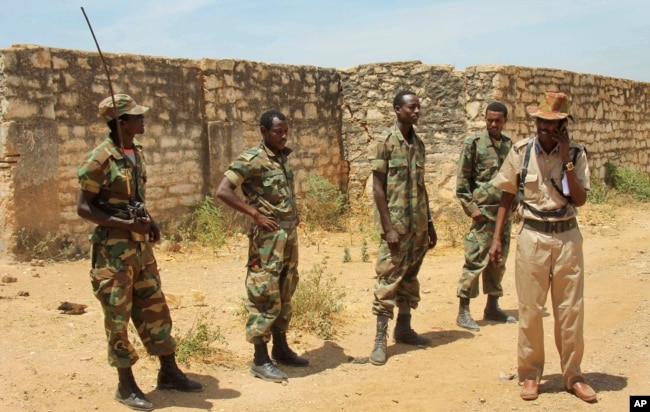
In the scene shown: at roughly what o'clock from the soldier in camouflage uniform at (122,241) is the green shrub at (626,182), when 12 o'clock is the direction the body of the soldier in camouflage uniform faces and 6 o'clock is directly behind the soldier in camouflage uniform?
The green shrub is roughly at 9 o'clock from the soldier in camouflage uniform.

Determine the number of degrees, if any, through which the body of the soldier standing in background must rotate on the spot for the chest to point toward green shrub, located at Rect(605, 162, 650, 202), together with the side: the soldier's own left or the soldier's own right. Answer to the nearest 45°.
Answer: approximately 135° to the soldier's own left

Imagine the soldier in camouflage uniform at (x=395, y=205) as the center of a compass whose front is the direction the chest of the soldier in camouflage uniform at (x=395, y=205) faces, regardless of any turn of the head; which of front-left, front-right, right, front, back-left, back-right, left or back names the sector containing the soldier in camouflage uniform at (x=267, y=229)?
right

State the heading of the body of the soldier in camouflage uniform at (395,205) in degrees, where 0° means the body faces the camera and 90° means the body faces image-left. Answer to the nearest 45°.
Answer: approximately 315°

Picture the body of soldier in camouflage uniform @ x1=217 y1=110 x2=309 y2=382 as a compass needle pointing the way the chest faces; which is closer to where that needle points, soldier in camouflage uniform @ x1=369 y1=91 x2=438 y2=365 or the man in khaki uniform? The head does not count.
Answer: the man in khaki uniform

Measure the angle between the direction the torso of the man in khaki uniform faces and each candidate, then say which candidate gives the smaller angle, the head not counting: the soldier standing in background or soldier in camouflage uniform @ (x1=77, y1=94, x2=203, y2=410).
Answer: the soldier in camouflage uniform

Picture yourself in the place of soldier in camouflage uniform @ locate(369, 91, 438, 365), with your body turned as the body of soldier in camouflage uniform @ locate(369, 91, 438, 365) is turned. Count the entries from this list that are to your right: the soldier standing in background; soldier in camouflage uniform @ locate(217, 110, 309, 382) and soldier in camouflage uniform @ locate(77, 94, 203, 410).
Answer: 2

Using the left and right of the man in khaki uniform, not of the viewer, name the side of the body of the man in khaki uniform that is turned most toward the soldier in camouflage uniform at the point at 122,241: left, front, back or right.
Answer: right

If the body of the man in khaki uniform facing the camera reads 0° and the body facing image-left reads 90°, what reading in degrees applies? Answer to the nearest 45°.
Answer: approximately 0°

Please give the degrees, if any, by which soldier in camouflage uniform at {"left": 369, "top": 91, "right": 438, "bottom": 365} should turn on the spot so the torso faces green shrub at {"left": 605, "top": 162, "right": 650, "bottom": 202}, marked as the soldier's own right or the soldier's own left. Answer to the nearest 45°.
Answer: approximately 90° to the soldier's own left

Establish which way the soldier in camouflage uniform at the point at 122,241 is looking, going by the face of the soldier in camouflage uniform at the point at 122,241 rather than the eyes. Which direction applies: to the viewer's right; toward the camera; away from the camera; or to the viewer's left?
to the viewer's right

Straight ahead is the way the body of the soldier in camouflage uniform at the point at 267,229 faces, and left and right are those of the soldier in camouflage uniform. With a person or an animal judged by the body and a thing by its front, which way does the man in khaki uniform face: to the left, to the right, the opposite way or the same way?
to the right
